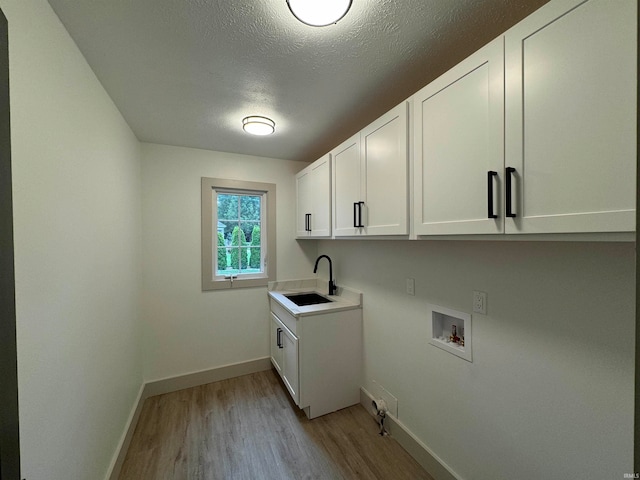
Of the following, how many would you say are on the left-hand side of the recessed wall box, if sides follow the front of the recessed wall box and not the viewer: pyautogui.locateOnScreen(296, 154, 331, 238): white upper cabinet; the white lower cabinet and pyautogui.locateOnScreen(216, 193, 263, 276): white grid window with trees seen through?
0

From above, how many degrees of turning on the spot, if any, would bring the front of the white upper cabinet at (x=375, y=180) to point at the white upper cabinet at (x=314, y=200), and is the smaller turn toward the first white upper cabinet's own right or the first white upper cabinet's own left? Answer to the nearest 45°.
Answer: approximately 90° to the first white upper cabinet's own right

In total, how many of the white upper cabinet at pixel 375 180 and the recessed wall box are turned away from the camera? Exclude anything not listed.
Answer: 0

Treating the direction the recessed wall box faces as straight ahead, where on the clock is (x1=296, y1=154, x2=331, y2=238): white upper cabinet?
The white upper cabinet is roughly at 2 o'clock from the recessed wall box.

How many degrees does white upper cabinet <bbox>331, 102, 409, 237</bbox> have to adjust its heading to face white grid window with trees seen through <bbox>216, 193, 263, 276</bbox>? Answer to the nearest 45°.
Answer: approximately 90° to its right

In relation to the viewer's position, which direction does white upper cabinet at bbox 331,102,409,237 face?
facing the viewer and to the left of the viewer

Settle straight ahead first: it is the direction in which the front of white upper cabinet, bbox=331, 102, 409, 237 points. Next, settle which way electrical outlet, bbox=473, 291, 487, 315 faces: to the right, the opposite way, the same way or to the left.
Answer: the same way

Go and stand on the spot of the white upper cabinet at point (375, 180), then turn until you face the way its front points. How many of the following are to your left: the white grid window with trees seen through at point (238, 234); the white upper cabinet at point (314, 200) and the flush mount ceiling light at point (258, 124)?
0

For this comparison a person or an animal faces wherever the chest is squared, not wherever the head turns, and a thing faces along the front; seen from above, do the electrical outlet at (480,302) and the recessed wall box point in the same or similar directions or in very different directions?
same or similar directions

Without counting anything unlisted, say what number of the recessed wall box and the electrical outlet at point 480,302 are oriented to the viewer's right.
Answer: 0

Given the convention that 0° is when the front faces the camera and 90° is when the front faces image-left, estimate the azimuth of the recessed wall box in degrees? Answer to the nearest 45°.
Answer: approximately 45°

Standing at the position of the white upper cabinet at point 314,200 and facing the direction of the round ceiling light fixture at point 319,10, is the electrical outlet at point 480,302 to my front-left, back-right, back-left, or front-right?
front-left

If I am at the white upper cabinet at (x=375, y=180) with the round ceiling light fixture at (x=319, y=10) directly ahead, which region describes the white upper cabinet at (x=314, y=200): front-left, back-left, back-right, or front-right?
back-right

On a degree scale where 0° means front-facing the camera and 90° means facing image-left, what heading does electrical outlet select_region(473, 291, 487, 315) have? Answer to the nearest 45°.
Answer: approximately 45°

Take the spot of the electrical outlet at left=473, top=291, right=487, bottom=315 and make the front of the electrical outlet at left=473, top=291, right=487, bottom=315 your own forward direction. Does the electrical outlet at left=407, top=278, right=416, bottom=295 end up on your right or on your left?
on your right

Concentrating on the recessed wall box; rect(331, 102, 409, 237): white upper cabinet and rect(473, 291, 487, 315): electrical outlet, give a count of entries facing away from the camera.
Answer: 0
